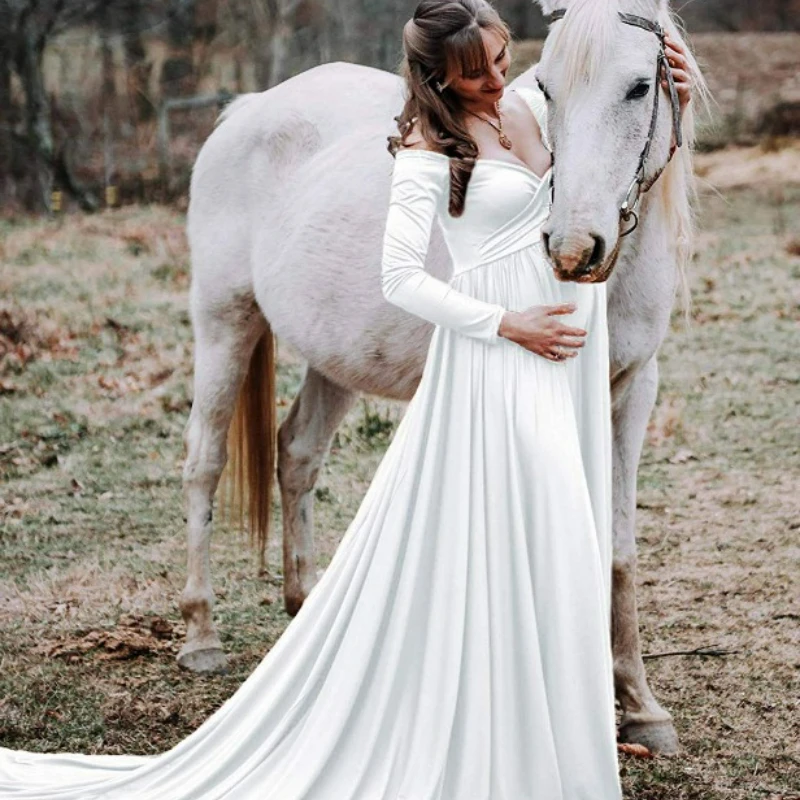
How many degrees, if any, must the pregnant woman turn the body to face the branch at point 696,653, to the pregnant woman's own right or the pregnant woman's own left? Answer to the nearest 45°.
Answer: approximately 90° to the pregnant woman's own left

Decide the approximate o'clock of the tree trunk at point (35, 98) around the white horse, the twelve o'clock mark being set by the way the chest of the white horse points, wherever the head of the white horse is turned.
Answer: The tree trunk is roughly at 7 o'clock from the white horse.

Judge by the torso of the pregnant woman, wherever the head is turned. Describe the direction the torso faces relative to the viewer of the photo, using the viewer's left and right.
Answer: facing the viewer and to the right of the viewer

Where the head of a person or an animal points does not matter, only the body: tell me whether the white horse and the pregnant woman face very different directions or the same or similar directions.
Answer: same or similar directions

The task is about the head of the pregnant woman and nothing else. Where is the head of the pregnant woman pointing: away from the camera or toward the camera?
toward the camera

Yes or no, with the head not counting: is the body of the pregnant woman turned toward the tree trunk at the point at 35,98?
no
